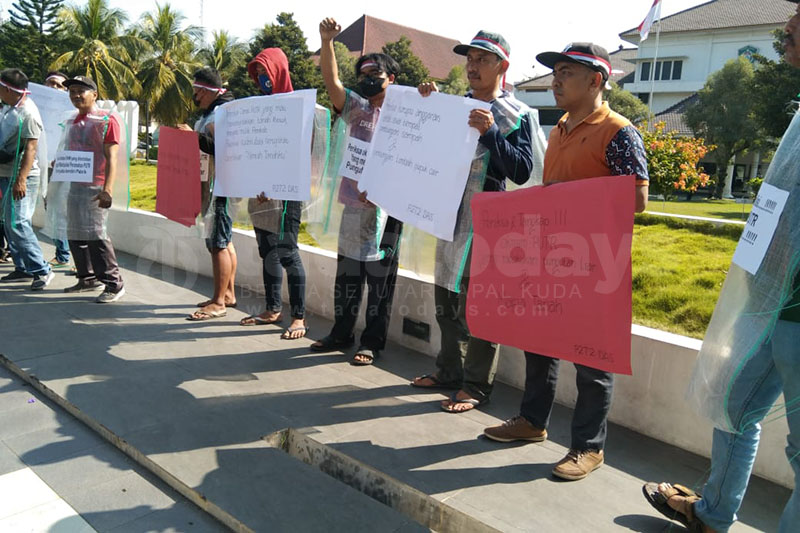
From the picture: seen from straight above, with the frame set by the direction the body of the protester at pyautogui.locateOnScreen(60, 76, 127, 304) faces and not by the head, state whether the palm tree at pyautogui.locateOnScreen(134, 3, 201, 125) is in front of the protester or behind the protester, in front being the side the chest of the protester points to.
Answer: behind

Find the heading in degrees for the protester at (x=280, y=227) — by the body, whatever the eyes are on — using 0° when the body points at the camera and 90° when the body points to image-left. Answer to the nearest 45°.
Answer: approximately 45°

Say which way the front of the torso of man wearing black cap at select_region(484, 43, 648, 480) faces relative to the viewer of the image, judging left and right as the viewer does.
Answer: facing the viewer and to the left of the viewer

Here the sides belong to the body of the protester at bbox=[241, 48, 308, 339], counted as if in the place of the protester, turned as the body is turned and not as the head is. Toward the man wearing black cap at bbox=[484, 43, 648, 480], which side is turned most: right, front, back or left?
left

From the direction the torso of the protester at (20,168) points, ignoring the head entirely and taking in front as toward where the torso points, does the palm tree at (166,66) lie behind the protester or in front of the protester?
behind

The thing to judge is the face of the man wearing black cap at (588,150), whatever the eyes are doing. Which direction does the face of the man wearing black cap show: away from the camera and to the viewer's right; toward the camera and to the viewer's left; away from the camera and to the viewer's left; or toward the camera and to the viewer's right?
toward the camera and to the viewer's left

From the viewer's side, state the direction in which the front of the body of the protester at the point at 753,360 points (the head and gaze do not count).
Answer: to the viewer's left

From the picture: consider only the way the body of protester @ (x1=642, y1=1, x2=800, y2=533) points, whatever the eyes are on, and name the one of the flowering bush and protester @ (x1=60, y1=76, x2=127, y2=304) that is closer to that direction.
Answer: the protester
